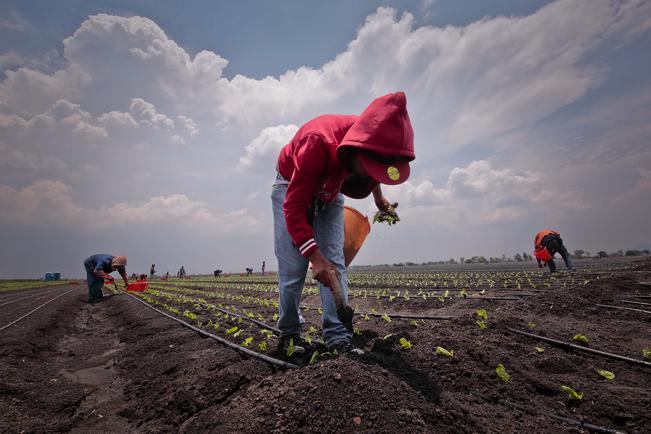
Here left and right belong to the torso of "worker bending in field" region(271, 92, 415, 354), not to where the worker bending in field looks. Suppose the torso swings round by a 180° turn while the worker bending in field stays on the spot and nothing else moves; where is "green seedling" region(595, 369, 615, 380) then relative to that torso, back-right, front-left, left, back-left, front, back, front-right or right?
back-right

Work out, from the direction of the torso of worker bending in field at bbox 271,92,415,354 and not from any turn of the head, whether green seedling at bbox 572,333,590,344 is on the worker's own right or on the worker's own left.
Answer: on the worker's own left

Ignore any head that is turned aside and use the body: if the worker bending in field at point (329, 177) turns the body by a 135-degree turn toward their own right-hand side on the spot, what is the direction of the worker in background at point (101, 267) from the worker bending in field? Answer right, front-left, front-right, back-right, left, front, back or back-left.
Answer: front-right

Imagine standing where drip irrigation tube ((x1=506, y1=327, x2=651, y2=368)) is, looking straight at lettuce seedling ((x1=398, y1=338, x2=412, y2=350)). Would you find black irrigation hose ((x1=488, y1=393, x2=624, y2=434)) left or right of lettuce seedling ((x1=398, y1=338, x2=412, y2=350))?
left

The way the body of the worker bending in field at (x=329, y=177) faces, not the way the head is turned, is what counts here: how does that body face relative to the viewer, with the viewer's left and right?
facing the viewer and to the right of the viewer

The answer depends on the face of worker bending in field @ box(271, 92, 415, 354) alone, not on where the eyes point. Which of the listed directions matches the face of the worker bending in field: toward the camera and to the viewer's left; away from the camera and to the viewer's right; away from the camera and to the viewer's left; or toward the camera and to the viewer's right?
toward the camera and to the viewer's right
